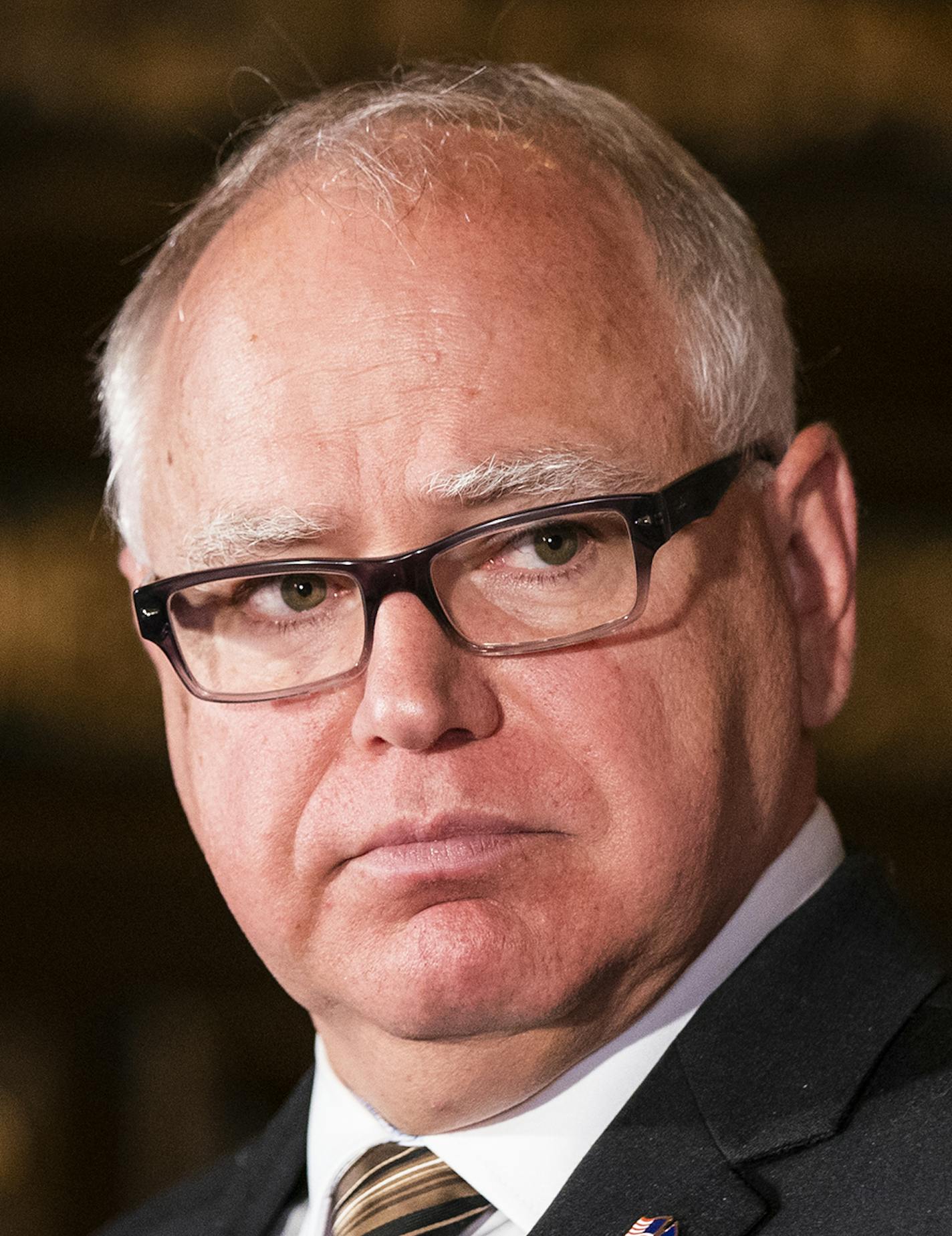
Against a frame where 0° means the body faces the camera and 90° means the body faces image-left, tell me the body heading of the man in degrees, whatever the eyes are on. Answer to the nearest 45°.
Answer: approximately 45°

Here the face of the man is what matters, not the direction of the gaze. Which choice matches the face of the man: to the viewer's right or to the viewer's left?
to the viewer's left
